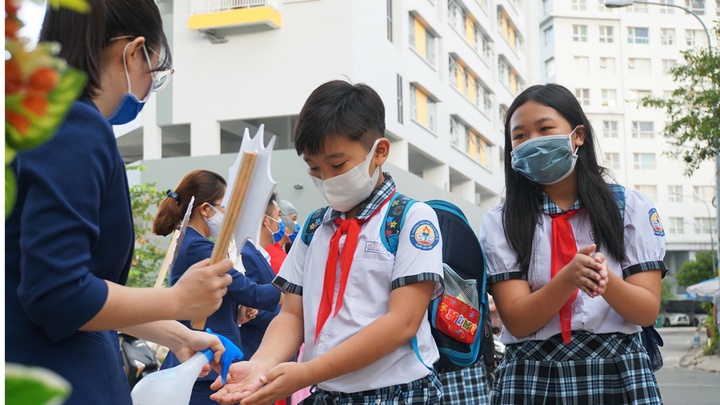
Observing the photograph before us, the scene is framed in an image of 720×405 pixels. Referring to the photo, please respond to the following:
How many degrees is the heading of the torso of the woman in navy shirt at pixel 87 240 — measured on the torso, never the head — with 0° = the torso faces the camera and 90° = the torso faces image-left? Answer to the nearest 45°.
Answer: approximately 270°

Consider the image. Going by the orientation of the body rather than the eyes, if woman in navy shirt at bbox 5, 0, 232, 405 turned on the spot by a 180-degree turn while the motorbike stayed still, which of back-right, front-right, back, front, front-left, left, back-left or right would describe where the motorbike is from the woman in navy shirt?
right

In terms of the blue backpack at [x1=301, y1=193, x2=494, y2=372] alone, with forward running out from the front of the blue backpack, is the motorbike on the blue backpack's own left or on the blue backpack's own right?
on the blue backpack's own left

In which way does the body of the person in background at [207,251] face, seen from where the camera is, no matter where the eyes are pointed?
to the viewer's right

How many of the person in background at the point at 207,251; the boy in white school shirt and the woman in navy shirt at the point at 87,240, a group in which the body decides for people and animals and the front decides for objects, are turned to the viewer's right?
2

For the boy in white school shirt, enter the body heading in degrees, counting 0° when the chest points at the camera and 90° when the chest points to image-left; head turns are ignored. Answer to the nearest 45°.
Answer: approximately 45°

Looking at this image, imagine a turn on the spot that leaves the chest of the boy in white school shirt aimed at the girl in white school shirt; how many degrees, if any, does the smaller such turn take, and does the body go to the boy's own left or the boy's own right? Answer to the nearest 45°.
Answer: approximately 135° to the boy's own left

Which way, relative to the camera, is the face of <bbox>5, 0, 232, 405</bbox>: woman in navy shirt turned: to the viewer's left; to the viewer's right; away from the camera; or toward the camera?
to the viewer's right

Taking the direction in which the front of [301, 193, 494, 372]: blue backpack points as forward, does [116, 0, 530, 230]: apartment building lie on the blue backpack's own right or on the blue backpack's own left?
on the blue backpack's own left

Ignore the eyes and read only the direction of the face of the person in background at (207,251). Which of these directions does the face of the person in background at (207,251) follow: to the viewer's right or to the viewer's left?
to the viewer's right

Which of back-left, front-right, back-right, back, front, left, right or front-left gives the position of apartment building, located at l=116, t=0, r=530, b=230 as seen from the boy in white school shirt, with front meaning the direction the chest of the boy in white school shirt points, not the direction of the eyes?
back-right
